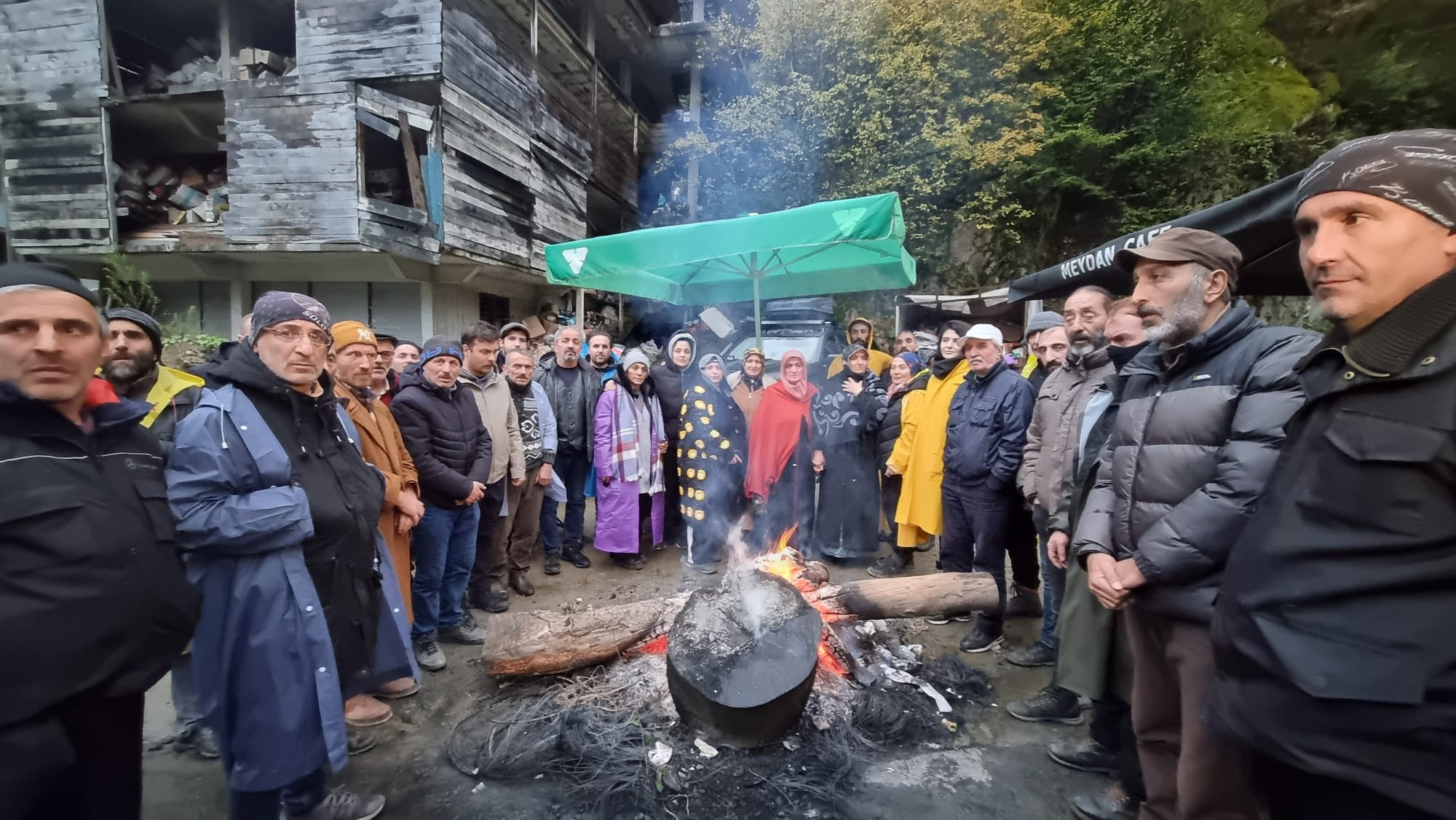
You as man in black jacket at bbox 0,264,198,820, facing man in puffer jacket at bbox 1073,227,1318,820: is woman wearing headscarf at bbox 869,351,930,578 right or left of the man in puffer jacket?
left

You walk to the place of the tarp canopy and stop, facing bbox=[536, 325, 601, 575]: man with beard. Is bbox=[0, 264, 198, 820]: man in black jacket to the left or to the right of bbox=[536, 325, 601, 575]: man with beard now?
left

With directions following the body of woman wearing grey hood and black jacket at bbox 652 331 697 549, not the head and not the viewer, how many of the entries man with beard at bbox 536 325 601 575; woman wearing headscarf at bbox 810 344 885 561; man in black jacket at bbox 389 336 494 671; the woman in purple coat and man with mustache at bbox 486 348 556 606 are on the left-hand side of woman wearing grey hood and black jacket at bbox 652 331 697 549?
1

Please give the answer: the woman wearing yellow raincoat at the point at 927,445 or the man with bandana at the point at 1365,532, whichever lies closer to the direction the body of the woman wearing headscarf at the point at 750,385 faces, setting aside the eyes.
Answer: the man with bandana

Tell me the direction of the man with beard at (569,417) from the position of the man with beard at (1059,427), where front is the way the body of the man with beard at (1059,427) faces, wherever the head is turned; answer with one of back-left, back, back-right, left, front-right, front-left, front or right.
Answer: front-right

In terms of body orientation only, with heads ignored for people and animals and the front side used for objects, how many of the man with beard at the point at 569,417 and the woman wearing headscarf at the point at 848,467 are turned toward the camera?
2

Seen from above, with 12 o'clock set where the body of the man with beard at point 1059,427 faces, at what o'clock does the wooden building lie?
The wooden building is roughly at 2 o'clock from the man with beard.

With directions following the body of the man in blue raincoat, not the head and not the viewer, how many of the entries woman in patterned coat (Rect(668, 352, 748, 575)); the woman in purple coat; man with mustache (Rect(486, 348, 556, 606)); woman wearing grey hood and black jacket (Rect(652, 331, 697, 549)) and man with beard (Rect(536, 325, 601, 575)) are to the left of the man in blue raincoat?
5

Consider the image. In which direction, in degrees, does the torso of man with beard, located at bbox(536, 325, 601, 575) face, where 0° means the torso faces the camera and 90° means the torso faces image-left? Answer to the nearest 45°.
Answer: approximately 0°

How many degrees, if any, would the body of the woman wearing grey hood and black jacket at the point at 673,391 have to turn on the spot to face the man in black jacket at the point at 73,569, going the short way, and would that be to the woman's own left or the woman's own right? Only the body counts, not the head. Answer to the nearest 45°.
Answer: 0° — they already face them

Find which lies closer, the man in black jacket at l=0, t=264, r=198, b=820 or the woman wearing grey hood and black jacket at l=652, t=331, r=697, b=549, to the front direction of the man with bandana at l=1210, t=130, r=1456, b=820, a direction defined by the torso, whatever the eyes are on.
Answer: the man in black jacket

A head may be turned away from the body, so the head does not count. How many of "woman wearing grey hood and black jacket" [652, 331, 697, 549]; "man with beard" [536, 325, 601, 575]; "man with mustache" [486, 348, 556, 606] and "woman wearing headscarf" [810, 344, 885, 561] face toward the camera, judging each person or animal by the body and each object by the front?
4

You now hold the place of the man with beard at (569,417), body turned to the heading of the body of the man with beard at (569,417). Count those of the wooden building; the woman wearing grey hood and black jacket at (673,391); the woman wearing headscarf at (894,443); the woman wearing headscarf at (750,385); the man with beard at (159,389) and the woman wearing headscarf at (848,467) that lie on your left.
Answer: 4

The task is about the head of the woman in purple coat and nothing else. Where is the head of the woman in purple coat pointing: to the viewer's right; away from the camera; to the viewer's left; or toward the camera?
toward the camera

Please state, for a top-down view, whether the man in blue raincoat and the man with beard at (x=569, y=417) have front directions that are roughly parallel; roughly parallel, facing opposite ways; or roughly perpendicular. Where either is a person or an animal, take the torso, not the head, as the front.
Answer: roughly perpendicular

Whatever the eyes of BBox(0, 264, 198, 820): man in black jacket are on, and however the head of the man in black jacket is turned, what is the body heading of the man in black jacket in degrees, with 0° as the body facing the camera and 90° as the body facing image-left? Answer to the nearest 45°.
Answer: approximately 315°

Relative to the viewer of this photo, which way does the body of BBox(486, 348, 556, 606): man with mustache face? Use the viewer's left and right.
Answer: facing the viewer

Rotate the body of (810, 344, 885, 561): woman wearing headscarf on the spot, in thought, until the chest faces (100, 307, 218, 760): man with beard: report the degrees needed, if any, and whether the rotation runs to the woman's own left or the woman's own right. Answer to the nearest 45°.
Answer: approximately 45° to the woman's own right

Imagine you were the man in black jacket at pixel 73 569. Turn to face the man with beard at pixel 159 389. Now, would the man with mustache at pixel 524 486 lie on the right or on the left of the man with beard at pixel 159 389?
right

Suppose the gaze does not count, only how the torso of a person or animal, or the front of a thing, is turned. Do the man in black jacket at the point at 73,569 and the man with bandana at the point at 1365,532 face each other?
yes

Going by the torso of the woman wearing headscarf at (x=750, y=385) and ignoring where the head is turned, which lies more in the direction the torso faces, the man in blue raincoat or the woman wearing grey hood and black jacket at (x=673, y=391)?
the man in blue raincoat

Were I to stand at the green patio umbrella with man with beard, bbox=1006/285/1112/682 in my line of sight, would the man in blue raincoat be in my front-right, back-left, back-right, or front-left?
front-right

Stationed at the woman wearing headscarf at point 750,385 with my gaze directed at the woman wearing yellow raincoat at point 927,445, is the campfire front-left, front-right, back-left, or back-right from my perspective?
front-right
